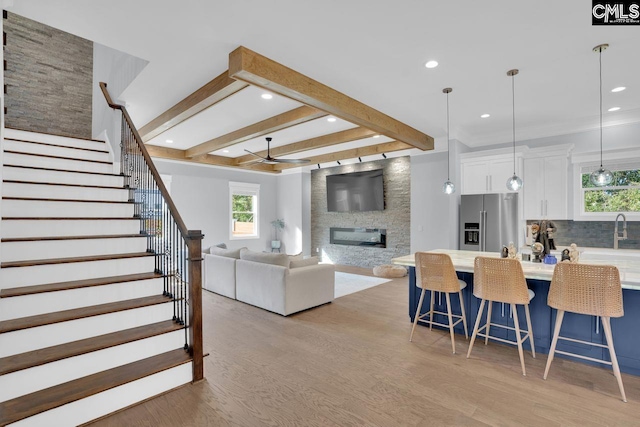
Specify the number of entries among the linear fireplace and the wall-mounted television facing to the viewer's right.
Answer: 0

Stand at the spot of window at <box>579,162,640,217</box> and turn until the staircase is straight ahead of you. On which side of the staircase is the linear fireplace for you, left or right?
right

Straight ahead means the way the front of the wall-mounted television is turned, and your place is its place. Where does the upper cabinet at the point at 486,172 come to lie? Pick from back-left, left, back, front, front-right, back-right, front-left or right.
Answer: left

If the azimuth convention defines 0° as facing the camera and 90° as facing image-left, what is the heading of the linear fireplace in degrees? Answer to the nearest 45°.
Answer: approximately 45°

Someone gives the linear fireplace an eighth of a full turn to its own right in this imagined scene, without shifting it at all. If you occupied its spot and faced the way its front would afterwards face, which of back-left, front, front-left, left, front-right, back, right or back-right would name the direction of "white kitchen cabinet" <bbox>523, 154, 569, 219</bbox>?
back-left

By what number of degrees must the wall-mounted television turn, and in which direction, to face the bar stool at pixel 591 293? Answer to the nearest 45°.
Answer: approximately 45° to its left

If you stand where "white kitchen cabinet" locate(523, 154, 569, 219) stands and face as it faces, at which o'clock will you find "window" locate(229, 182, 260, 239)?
The window is roughly at 3 o'clock from the white kitchen cabinet.

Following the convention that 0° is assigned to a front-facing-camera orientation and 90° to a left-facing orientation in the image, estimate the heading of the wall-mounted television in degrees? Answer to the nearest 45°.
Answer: approximately 45°

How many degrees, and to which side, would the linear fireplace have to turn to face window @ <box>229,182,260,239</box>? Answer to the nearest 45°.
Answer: approximately 45° to its right

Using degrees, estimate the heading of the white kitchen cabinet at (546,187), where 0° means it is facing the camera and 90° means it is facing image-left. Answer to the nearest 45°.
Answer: approximately 0°

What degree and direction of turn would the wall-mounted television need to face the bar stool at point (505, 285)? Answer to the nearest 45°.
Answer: approximately 45° to its left

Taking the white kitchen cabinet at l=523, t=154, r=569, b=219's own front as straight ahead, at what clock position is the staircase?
The staircase is roughly at 1 o'clock from the white kitchen cabinet.

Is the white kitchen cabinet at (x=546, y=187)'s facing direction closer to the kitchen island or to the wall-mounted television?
the kitchen island

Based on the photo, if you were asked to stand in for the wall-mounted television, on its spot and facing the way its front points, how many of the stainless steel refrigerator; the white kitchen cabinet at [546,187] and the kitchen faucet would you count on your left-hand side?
3
